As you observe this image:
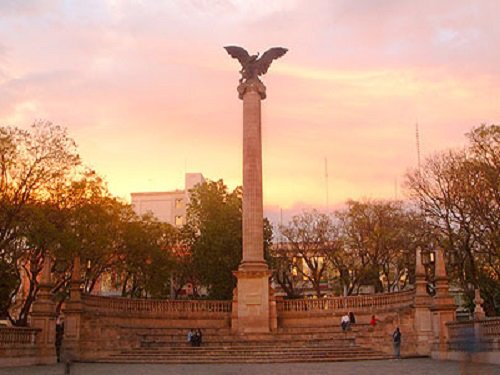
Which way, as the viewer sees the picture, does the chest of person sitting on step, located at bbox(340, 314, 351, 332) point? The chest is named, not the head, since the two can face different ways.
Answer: toward the camera

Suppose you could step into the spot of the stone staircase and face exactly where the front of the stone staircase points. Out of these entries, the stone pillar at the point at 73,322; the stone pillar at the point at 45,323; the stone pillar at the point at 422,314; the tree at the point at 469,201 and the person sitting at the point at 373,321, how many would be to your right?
2

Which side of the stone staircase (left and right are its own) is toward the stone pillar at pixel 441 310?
left

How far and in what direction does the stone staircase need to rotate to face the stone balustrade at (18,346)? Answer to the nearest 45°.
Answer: approximately 45° to its right

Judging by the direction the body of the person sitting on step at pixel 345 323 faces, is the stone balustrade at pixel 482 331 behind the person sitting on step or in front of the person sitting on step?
in front

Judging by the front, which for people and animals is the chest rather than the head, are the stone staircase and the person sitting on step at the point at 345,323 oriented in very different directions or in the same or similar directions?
same or similar directions

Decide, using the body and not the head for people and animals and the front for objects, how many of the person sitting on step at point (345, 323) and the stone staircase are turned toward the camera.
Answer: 2

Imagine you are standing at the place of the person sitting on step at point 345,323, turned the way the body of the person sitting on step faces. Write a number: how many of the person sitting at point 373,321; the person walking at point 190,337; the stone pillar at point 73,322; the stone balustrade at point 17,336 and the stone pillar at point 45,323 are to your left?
1

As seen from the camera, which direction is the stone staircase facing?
toward the camera
